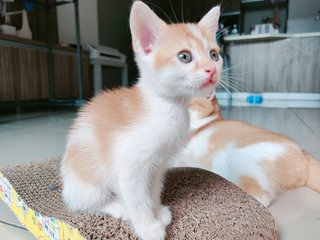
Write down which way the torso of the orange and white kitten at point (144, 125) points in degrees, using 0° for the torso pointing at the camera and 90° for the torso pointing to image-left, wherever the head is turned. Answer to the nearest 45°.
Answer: approximately 315°
